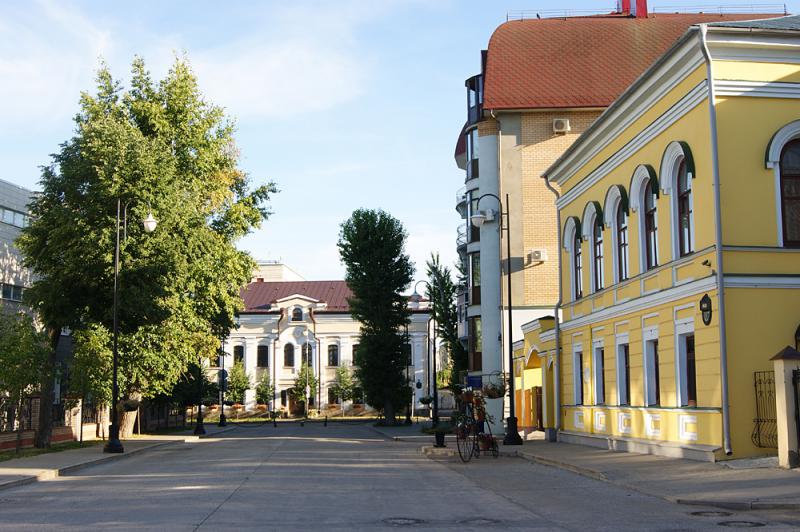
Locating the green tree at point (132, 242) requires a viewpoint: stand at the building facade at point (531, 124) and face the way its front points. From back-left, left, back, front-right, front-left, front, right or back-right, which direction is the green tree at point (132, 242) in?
front-left

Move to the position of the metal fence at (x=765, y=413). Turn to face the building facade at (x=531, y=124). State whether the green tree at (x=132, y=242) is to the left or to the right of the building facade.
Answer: left

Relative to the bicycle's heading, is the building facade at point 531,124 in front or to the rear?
to the rear

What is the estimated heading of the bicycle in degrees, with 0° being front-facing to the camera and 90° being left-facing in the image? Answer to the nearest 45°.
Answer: approximately 45°

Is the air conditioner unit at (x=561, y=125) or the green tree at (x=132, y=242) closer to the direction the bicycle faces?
the green tree

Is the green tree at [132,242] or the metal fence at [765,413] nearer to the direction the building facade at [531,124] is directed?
the green tree

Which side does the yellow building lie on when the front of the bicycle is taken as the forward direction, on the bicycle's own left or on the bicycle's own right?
on the bicycle's own left

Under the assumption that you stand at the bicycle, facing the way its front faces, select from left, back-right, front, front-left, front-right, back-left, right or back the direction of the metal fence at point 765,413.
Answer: left

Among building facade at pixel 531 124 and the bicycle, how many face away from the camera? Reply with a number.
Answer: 0

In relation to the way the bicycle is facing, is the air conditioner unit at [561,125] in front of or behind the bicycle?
behind

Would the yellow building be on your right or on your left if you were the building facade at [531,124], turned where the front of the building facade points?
on your left
